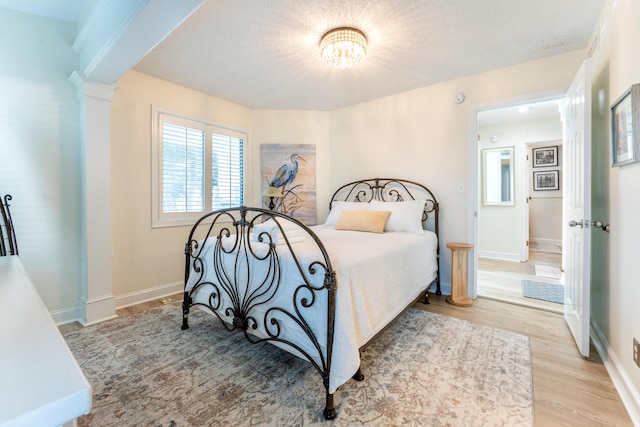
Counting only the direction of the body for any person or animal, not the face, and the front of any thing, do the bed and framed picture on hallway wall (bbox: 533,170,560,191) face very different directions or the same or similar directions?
same or similar directions

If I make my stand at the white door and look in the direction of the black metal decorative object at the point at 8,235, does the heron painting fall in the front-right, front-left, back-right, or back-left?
front-right

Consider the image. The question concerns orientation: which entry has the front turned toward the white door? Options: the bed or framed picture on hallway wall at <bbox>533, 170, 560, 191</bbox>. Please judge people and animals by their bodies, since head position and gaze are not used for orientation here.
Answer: the framed picture on hallway wall

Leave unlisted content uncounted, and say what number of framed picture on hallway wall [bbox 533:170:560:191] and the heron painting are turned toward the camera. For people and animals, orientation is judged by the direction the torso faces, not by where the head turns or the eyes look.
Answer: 2

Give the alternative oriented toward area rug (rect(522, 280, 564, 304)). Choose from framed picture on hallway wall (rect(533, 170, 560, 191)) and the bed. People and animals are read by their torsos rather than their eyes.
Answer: the framed picture on hallway wall

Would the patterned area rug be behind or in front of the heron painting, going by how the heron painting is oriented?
in front

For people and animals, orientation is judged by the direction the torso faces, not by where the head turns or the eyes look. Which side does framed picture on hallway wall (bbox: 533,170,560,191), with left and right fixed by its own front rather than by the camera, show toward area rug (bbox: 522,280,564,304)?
front

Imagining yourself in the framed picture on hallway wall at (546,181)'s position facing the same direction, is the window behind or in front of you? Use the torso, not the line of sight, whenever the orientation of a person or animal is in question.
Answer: in front

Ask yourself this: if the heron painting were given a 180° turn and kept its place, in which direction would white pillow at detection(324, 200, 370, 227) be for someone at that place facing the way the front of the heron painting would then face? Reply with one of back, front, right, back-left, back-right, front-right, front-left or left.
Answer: back-right

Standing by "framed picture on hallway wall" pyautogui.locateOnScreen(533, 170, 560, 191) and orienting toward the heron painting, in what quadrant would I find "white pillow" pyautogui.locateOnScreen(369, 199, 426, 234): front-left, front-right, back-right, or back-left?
front-left

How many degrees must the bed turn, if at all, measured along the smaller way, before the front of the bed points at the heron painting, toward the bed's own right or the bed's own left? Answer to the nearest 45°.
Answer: approximately 135° to the bed's own right

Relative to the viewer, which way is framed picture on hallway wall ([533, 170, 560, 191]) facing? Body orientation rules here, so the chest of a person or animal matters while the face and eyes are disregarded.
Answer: toward the camera

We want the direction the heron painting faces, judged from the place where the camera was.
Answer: facing the viewer

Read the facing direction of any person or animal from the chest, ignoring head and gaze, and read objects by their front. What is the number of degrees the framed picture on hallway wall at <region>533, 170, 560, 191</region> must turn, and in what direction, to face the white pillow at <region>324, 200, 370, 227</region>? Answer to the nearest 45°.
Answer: approximately 45° to its right

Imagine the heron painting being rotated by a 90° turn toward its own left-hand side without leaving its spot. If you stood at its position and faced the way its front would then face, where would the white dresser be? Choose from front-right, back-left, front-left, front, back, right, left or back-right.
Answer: right

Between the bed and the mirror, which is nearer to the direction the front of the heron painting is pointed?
the bed

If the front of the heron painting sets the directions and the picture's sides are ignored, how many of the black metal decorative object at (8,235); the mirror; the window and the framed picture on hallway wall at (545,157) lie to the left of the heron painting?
2

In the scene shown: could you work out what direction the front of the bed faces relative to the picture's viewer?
facing the viewer and to the left of the viewer
